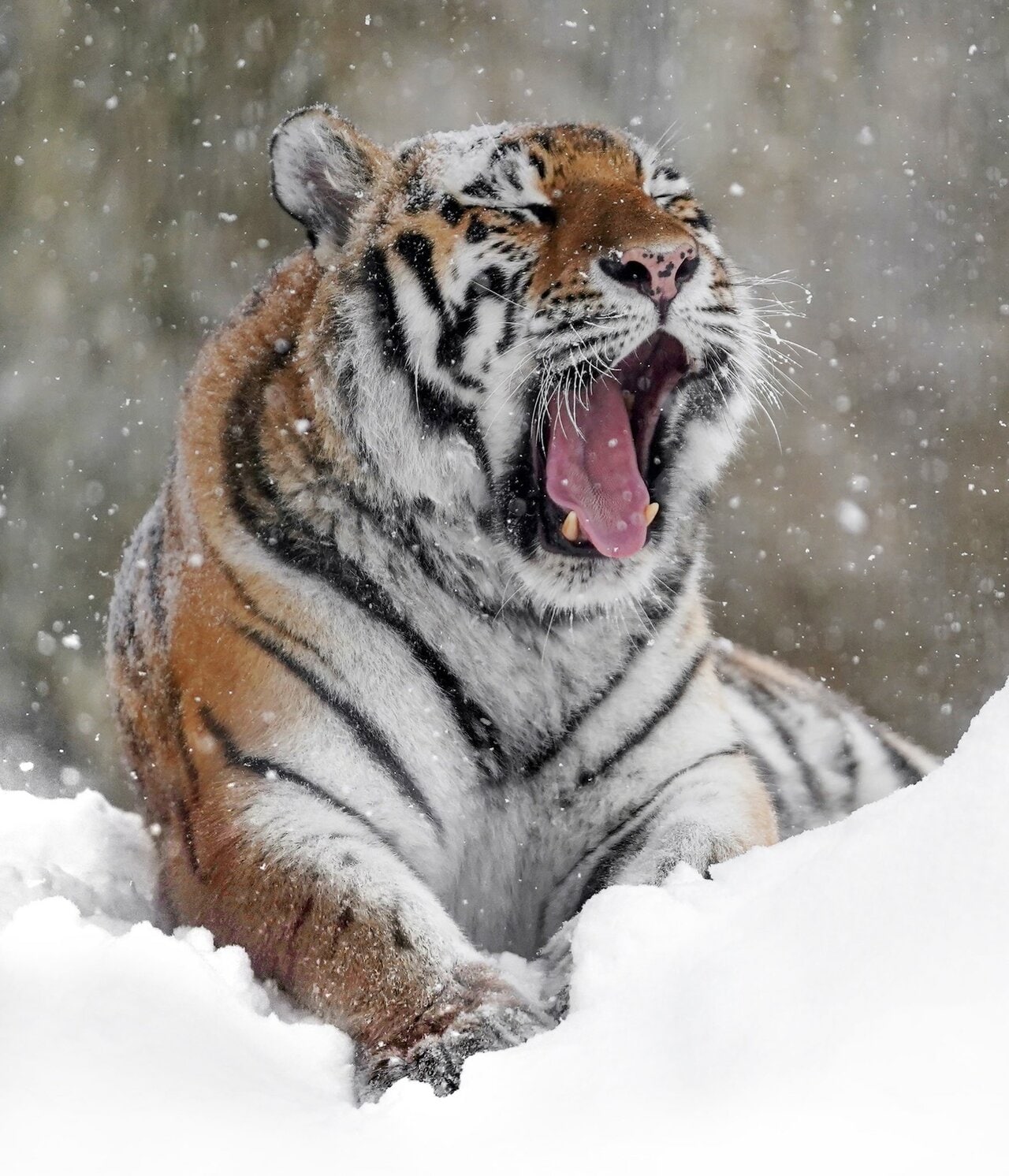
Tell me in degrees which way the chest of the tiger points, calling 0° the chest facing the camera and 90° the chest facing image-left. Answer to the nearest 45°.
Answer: approximately 315°
